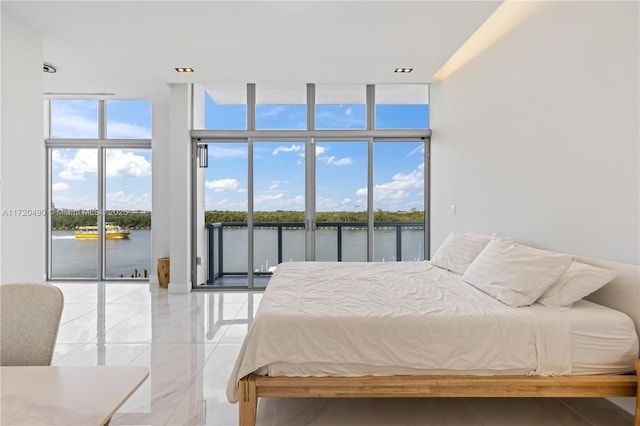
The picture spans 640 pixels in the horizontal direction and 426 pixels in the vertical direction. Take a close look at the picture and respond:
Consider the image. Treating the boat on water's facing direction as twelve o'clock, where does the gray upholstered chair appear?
The gray upholstered chair is roughly at 3 o'clock from the boat on water.

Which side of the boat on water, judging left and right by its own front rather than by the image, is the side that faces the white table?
right

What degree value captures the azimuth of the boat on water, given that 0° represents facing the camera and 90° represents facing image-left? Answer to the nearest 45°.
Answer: approximately 270°

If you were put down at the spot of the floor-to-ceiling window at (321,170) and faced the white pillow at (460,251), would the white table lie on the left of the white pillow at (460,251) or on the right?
right

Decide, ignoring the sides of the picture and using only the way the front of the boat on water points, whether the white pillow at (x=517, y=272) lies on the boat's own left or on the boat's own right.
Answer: on the boat's own right

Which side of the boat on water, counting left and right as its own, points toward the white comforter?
right
